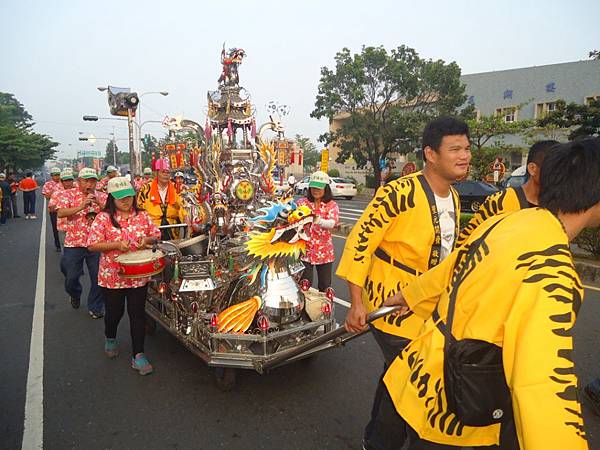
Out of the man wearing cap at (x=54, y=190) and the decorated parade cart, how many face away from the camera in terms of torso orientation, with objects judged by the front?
0

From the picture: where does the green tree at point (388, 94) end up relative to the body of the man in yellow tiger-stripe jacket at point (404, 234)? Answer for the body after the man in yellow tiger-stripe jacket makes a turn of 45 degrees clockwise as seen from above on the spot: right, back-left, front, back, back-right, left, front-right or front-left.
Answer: back

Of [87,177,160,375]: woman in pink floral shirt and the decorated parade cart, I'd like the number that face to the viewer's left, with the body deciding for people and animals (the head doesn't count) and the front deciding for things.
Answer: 0

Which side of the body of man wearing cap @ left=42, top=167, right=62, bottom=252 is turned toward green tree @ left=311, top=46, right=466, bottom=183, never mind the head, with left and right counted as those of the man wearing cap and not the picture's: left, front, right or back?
left

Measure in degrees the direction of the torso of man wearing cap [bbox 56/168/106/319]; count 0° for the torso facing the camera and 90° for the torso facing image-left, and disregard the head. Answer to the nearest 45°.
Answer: approximately 315°

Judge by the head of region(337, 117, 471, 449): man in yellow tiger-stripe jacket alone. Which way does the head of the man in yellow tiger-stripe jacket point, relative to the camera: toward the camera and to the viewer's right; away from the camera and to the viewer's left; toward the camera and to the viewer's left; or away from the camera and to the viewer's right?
toward the camera and to the viewer's right
